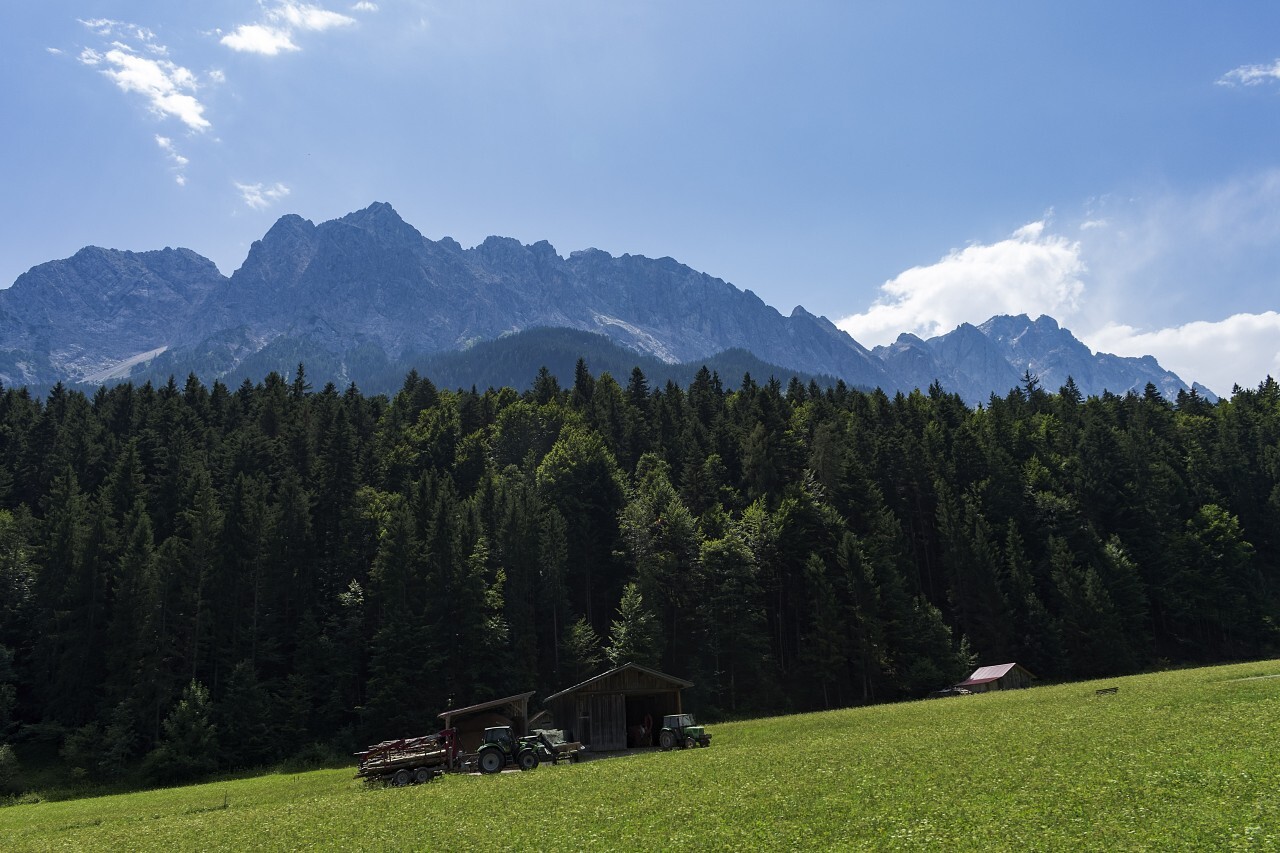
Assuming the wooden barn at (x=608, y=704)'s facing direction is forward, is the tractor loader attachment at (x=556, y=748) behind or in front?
in front

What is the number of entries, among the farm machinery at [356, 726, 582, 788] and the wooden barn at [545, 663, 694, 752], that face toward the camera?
1

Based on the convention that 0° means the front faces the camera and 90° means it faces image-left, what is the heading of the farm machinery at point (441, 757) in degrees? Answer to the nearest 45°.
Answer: approximately 270°

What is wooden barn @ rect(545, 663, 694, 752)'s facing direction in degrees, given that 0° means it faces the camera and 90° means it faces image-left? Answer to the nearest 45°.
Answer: approximately 0°

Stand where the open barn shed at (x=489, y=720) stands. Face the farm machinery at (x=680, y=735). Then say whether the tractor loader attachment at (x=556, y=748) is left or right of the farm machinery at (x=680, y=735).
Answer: right

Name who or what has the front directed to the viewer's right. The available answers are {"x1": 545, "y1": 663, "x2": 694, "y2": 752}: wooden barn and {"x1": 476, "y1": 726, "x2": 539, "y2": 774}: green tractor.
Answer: the green tractor

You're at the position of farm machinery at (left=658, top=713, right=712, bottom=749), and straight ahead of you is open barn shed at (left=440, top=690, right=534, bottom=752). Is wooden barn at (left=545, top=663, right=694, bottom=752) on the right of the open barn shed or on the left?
right

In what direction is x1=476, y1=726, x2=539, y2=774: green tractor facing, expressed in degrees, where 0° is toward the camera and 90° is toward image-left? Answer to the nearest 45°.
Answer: approximately 270°

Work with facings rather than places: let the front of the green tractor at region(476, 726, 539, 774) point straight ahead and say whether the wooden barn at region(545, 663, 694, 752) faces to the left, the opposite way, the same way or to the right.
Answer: to the right

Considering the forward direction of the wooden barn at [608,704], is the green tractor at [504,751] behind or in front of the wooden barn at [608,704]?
in front

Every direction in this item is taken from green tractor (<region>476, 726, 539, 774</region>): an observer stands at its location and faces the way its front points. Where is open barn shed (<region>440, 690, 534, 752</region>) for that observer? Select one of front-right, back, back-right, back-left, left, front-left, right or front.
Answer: left

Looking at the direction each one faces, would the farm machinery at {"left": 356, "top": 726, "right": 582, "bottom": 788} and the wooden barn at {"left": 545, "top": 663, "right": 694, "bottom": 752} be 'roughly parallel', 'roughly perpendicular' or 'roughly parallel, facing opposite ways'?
roughly perpendicular
